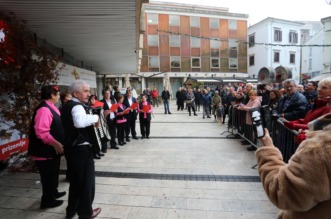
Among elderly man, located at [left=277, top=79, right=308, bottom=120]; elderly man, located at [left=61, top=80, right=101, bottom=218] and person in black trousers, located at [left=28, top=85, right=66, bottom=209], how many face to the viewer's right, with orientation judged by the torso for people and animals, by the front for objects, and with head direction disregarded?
2

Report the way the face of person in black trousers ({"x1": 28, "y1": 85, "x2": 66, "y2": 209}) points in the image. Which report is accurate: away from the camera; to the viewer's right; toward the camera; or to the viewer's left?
to the viewer's right

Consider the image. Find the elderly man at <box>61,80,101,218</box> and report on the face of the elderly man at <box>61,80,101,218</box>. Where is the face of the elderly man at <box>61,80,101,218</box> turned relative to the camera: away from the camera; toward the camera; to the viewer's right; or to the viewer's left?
to the viewer's right

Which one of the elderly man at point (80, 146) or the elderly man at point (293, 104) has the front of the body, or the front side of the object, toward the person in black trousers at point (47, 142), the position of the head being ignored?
the elderly man at point (293, 104)

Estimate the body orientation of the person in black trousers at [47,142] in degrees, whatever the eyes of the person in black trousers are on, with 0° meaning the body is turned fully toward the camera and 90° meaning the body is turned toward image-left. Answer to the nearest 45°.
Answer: approximately 270°

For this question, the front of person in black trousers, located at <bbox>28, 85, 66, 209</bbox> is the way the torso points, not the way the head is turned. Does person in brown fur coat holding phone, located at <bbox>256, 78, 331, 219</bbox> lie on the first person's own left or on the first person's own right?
on the first person's own right

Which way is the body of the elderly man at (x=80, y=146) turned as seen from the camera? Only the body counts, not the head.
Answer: to the viewer's right

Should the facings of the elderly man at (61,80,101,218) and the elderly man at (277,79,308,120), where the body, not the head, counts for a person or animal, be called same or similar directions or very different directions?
very different directions
